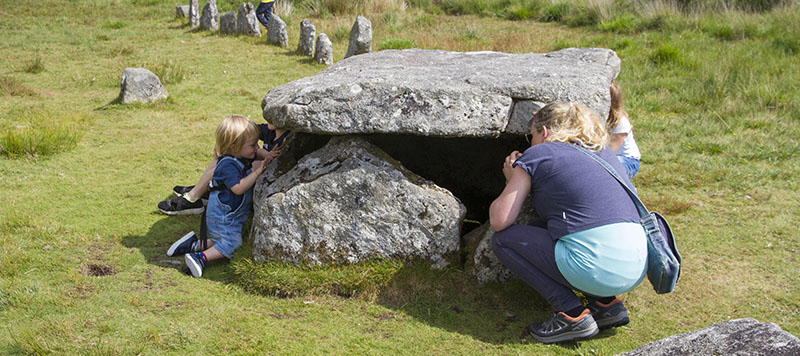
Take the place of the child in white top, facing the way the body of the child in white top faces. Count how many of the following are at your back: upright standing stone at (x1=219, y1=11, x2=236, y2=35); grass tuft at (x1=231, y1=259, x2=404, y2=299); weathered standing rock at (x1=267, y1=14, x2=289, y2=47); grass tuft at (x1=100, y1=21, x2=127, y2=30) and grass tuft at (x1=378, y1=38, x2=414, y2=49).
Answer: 0

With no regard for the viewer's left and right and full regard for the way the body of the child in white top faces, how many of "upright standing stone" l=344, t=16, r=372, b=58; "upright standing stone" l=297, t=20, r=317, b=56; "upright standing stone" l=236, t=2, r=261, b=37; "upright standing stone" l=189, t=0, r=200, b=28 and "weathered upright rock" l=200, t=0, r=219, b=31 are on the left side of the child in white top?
0

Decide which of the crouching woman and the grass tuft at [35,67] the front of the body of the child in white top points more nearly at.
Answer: the grass tuft

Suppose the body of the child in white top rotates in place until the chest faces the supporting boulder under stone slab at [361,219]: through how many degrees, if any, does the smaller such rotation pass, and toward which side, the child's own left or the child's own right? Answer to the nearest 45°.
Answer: approximately 45° to the child's own left

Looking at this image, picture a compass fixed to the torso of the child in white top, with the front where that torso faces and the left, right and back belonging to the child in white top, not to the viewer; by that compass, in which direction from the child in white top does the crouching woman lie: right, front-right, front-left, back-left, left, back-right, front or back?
left

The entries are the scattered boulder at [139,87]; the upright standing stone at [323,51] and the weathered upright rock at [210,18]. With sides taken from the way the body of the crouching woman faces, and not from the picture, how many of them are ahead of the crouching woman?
3

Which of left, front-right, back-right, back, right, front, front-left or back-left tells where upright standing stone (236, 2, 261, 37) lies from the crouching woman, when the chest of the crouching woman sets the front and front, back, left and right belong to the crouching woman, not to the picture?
front

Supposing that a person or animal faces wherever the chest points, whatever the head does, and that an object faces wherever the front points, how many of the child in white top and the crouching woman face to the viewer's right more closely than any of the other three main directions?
0

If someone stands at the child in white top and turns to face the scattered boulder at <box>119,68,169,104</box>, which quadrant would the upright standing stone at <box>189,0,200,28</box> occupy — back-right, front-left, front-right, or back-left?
front-right

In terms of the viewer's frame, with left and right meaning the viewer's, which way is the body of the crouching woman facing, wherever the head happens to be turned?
facing away from the viewer and to the left of the viewer

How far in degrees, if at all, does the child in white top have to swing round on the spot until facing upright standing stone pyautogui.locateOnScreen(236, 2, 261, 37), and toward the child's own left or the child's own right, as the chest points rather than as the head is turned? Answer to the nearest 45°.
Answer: approximately 45° to the child's own right

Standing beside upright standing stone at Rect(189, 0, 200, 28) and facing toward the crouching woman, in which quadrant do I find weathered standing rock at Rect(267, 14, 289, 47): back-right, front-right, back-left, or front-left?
front-left

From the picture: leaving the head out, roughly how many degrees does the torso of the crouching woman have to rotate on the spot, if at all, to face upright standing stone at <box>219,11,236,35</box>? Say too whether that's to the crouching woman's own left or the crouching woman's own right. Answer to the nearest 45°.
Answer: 0° — they already face it

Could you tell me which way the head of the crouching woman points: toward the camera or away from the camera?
away from the camera

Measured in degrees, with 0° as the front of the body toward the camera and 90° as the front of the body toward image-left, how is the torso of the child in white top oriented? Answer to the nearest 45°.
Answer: approximately 90°
